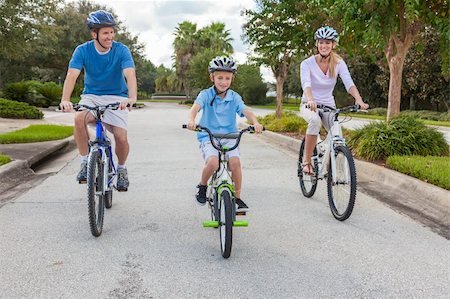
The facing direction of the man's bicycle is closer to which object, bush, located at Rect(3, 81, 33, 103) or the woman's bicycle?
the woman's bicycle

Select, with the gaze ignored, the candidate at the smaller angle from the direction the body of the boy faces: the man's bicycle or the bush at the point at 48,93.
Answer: the man's bicycle

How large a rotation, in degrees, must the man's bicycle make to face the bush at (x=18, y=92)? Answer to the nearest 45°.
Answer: approximately 180°

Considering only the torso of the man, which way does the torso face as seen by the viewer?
toward the camera

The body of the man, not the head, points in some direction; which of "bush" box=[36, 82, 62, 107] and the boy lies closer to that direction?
the boy

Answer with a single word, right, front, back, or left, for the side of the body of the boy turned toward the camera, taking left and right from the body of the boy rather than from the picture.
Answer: front

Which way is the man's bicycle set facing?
toward the camera

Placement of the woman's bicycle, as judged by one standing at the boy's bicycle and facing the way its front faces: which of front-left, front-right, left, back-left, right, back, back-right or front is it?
back-left

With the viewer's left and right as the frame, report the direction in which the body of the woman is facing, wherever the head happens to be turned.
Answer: facing the viewer

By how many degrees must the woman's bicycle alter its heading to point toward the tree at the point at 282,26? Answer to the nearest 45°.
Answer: approximately 135° to its left

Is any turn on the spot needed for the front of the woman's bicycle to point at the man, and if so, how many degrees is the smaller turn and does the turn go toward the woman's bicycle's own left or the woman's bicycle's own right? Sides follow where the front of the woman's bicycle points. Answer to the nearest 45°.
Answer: approximately 135° to the woman's bicycle's own right

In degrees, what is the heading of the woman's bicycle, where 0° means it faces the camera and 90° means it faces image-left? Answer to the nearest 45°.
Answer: approximately 315°
